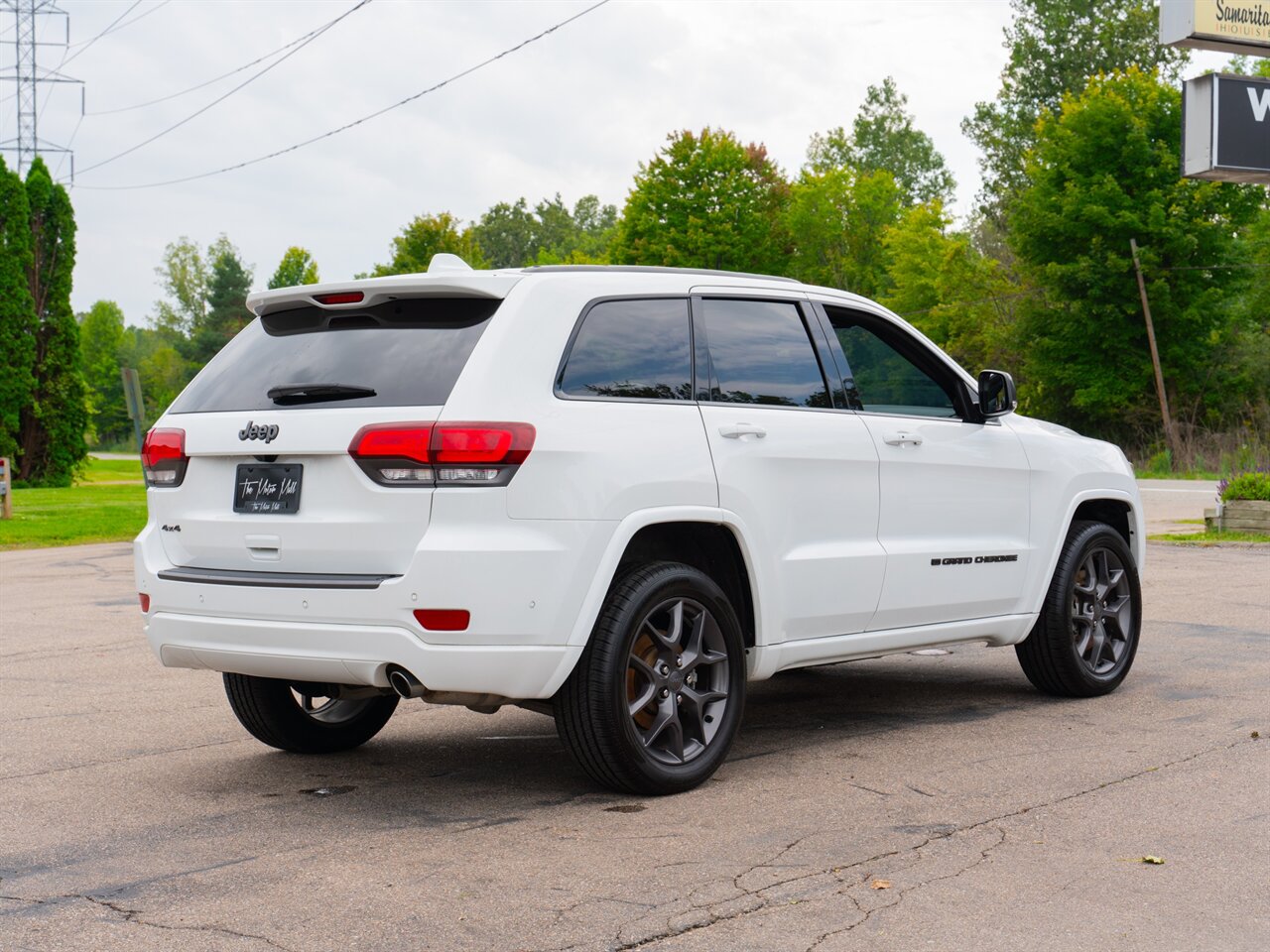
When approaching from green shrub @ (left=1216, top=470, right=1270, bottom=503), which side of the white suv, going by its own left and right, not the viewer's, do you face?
front

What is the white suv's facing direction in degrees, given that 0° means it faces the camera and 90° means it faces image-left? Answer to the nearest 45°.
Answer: approximately 225°

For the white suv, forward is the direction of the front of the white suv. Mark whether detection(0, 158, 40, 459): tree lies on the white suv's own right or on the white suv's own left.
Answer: on the white suv's own left

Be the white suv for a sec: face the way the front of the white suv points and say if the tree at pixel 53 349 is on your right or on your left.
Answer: on your left

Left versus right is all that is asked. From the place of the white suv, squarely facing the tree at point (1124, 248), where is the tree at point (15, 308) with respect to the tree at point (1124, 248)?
left

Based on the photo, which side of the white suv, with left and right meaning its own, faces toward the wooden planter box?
front

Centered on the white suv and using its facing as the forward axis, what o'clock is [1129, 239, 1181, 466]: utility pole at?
The utility pole is roughly at 11 o'clock from the white suv.
